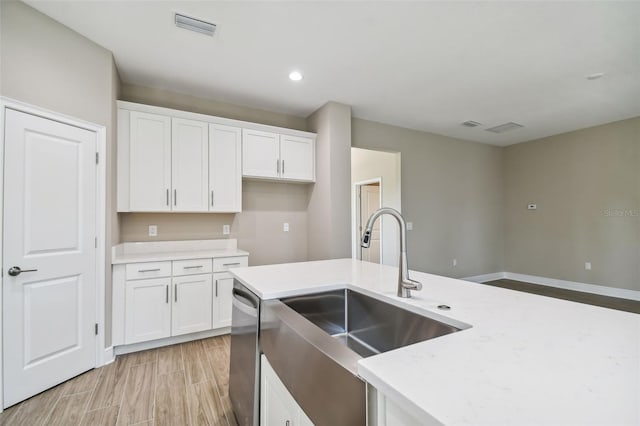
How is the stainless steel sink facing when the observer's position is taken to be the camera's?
facing the viewer and to the left of the viewer

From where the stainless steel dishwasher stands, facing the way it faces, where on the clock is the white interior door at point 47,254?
The white interior door is roughly at 1 o'clock from the stainless steel dishwasher.

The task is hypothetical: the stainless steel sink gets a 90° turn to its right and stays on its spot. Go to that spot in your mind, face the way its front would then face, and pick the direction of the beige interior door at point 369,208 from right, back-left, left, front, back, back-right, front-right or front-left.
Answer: front-right

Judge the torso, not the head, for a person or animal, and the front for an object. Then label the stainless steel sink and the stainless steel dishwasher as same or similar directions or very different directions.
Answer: same or similar directions

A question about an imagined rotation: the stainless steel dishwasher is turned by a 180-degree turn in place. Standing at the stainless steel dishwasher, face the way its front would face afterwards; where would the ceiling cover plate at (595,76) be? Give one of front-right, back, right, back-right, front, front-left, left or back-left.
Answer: front

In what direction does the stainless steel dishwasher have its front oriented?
to the viewer's left

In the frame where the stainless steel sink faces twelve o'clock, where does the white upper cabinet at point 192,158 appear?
The white upper cabinet is roughly at 3 o'clock from the stainless steel sink.

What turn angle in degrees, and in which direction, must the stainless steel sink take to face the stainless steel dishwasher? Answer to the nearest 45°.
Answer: approximately 90° to its right

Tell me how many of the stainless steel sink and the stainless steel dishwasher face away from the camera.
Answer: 0
